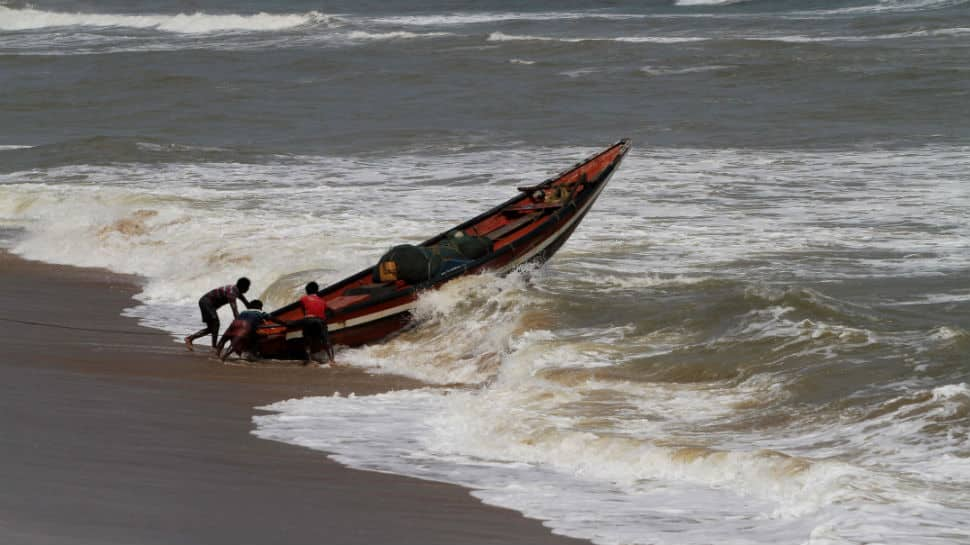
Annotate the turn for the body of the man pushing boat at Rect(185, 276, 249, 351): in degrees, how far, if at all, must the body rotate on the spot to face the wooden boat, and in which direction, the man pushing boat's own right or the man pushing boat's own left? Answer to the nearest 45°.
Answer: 0° — they already face it

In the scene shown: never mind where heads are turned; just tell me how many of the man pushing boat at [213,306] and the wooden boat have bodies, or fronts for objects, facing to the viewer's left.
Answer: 0

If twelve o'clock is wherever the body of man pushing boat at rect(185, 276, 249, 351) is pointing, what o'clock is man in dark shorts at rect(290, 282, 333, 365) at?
The man in dark shorts is roughly at 1 o'clock from the man pushing boat.

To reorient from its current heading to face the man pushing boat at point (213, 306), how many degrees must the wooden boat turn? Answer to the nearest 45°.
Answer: approximately 180°

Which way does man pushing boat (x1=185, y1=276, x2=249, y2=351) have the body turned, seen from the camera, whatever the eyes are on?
to the viewer's right

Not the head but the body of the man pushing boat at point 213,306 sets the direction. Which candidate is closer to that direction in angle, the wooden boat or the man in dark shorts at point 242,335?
the wooden boat

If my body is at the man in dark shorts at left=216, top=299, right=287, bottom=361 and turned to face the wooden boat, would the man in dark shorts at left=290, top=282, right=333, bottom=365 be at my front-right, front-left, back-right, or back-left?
front-right

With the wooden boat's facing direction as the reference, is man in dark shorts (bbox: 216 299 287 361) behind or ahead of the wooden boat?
behind

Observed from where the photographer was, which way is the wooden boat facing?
facing away from the viewer and to the right of the viewer
